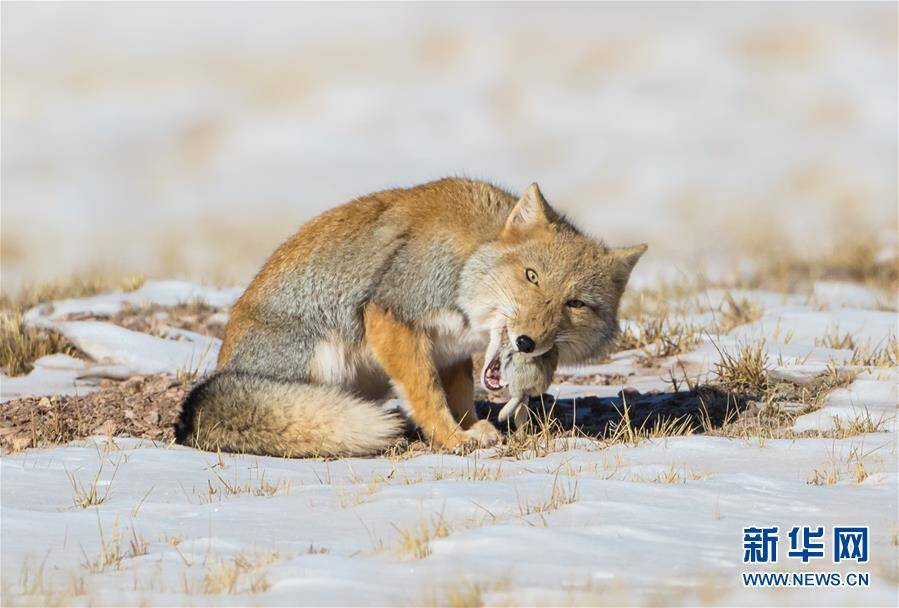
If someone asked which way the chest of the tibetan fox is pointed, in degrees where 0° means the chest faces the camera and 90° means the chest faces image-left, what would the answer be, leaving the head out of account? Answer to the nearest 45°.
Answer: approximately 270°

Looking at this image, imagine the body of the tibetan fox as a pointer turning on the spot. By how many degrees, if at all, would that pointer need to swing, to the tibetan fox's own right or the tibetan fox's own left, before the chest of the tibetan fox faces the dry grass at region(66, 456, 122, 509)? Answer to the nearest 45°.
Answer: approximately 135° to the tibetan fox's own right
